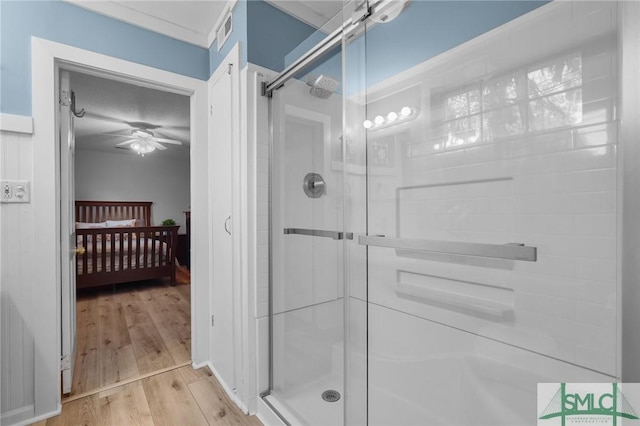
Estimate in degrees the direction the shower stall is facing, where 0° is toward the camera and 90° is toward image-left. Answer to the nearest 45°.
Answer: approximately 45°

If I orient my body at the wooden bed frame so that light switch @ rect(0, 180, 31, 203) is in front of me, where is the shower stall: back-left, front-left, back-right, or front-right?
front-left

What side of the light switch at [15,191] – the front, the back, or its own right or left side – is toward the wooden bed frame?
back

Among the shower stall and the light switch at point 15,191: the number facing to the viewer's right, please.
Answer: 0

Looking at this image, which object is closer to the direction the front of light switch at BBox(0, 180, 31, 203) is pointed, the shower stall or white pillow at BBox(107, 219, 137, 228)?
the shower stall

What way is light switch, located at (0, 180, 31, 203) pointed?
toward the camera

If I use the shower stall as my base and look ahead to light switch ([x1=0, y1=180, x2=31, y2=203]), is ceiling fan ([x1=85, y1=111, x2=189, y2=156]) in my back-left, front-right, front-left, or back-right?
front-right

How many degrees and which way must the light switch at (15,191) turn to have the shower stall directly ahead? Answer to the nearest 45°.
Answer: approximately 45° to its left

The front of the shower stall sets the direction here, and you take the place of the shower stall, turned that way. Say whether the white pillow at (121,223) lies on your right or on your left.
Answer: on your right

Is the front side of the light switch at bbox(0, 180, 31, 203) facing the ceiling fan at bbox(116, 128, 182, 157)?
no

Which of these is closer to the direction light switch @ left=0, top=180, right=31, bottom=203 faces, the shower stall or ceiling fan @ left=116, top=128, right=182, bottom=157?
the shower stall

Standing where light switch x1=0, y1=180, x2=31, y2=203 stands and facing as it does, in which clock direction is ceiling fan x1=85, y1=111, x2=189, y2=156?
The ceiling fan is roughly at 7 o'clock from the light switch.
